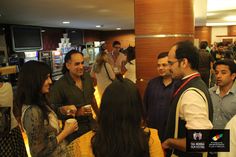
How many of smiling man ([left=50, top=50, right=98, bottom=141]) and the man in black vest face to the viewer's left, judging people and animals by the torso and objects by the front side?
1

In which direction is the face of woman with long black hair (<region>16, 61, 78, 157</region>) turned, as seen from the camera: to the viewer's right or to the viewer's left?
to the viewer's right

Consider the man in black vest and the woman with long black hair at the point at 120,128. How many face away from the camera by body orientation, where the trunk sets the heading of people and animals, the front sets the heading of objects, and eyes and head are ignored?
1

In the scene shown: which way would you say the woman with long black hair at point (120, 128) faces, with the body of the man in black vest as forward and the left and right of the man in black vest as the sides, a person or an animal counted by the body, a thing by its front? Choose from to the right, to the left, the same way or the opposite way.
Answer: to the right

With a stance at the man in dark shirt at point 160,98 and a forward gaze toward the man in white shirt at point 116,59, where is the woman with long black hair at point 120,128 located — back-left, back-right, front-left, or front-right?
back-left

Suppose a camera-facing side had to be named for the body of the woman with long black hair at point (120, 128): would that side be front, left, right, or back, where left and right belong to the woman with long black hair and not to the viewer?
back

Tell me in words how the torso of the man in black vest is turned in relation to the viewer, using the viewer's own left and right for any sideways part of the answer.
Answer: facing to the left of the viewer

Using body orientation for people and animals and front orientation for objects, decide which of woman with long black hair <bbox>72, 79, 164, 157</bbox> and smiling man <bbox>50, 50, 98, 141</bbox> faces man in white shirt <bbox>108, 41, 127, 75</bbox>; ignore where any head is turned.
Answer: the woman with long black hair

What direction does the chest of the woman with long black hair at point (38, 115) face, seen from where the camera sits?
to the viewer's right

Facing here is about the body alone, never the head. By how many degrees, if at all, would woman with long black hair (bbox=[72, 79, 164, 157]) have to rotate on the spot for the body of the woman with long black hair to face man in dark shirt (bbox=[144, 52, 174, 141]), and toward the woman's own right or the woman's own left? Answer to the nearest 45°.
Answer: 0° — they already face them

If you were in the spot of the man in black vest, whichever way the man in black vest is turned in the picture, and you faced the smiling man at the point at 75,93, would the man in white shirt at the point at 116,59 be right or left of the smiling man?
right

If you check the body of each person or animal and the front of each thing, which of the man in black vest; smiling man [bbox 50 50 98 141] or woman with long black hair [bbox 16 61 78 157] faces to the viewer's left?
the man in black vest
